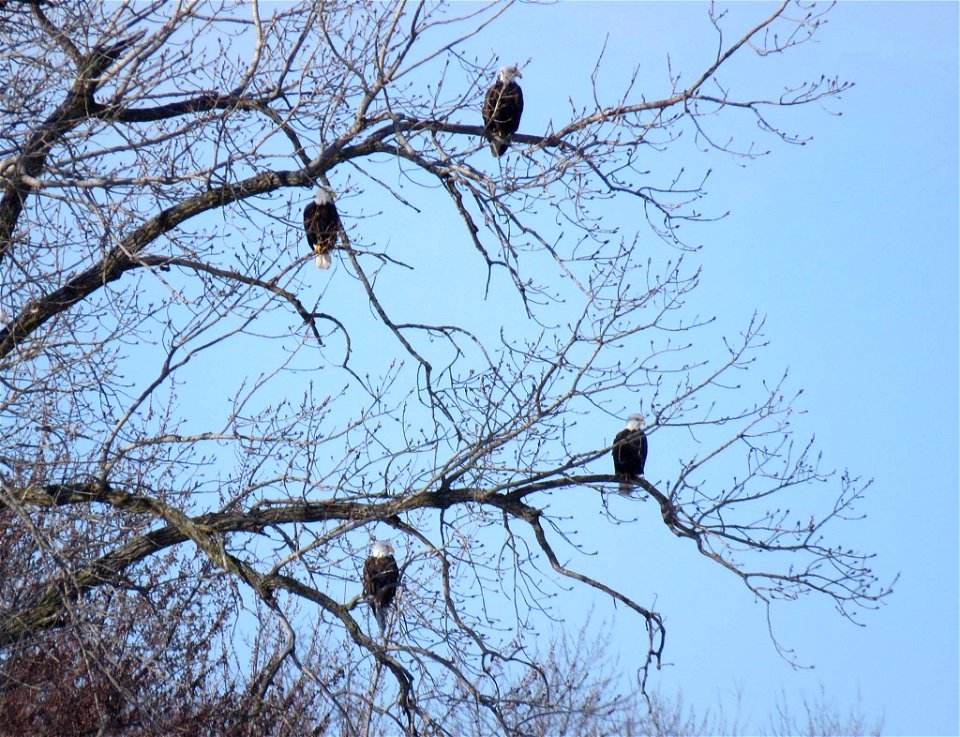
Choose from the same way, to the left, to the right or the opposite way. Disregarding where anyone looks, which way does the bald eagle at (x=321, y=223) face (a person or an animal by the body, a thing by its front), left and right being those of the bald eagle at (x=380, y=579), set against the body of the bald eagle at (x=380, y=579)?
the opposite way

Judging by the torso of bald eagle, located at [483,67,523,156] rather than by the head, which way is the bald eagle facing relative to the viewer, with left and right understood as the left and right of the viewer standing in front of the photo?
facing the viewer and to the right of the viewer

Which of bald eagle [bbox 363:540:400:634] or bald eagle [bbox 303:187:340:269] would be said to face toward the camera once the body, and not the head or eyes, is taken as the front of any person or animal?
bald eagle [bbox 303:187:340:269]

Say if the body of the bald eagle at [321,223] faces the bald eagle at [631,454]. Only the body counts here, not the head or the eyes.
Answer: no

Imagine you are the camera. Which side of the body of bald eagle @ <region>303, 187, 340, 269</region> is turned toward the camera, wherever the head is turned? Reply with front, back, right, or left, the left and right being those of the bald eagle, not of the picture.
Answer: front

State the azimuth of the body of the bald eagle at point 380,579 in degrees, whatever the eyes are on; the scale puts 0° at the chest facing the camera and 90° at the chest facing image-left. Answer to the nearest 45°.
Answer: approximately 180°

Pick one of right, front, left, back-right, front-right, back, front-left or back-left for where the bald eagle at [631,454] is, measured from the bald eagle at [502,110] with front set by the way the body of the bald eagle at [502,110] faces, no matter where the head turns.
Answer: left
